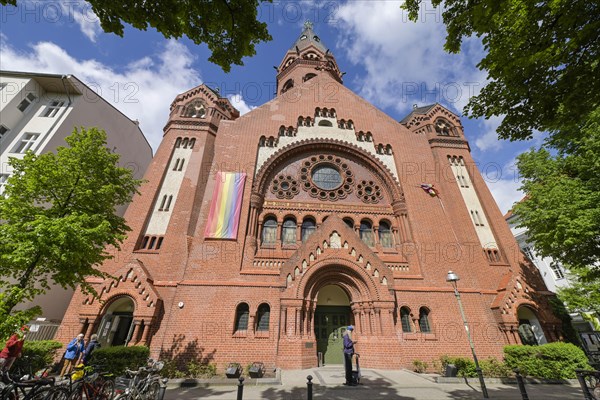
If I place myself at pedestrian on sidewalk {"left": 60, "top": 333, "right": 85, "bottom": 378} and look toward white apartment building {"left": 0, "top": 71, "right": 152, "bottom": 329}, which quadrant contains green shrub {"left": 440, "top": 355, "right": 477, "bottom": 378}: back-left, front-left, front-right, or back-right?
back-right

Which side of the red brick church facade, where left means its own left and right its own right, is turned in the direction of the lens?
front

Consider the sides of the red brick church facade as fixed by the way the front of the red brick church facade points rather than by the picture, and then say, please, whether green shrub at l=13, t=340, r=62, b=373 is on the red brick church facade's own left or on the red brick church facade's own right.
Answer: on the red brick church facade's own right

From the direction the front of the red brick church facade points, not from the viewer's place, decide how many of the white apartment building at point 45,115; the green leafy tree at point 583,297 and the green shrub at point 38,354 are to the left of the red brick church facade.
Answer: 1

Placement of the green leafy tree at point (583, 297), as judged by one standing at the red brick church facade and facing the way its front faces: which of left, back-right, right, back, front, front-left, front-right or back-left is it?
left

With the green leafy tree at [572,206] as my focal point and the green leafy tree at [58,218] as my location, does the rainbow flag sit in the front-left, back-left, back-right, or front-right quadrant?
front-left

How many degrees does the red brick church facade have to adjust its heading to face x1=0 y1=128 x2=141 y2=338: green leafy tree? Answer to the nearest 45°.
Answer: approximately 45° to its right

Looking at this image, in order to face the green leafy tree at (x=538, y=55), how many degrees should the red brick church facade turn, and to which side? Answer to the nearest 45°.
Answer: approximately 45° to its left

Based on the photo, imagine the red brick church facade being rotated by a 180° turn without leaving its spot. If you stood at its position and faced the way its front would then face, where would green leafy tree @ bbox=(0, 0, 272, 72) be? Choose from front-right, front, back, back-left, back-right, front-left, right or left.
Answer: back
